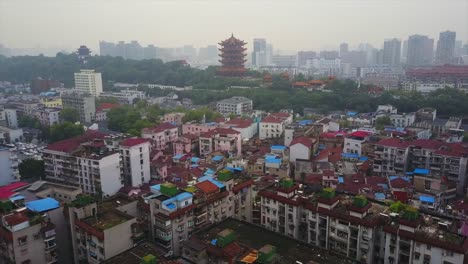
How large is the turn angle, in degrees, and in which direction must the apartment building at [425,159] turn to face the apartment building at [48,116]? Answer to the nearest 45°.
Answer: approximately 45° to its right

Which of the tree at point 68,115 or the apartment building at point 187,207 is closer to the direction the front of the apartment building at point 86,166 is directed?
the apartment building

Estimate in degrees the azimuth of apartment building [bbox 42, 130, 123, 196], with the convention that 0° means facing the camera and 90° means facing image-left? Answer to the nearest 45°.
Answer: approximately 45°

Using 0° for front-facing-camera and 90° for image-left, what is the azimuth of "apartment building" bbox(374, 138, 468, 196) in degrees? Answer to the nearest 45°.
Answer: approximately 45°

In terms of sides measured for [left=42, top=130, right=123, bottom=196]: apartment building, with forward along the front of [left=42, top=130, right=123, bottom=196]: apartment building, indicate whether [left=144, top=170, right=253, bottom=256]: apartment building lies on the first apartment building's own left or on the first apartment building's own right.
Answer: on the first apartment building's own left
